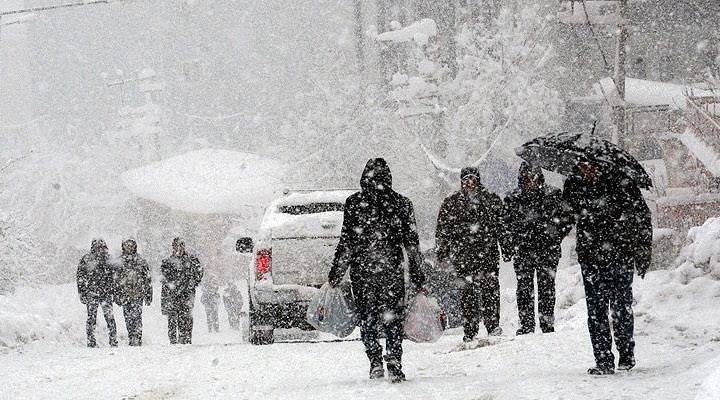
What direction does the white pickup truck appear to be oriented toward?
away from the camera

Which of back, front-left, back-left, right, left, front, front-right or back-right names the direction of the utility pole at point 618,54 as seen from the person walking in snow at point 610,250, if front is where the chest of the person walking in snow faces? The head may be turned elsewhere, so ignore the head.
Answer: back-right

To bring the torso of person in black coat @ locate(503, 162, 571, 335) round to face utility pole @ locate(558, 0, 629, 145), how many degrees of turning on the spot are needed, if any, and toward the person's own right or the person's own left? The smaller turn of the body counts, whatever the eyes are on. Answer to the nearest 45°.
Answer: approximately 180°

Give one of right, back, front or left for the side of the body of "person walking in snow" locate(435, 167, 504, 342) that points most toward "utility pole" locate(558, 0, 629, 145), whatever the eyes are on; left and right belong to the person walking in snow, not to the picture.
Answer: back

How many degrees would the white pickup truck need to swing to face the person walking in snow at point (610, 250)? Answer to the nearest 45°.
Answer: approximately 135° to its right

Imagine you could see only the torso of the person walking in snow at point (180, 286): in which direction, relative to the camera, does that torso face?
toward the camera

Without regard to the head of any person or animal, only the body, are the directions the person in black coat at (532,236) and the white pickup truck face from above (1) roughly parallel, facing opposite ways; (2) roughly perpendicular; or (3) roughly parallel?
roughly parallel, facing opposite ways

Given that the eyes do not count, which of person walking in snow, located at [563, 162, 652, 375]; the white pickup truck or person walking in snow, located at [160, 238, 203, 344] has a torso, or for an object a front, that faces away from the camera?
the white pickup truck

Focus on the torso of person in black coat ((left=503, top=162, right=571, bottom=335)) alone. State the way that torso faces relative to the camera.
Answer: toward the camera

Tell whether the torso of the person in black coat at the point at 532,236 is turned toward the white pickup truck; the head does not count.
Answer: no

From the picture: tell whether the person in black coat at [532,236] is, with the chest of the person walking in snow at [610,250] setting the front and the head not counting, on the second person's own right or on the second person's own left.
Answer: on the second person's own right

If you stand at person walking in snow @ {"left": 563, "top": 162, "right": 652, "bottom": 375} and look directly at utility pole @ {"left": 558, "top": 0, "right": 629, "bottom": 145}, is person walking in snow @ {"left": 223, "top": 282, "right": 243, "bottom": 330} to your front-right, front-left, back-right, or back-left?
front-left

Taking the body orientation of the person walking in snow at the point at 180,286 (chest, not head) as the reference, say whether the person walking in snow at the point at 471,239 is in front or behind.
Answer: in front

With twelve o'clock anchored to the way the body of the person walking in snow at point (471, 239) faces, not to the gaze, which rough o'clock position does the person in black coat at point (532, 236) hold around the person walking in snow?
The person in black coat is roughly at 9 o'clock from the person walking in snow.

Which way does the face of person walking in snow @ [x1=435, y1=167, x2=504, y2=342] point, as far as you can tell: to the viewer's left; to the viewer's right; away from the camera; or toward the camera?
toward the camera

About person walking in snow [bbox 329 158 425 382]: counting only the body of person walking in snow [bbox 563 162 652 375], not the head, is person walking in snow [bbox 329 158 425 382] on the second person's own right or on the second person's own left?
on the second person's own right

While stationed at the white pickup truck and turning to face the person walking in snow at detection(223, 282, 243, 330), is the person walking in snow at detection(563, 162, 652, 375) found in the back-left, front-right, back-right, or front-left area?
back-right
